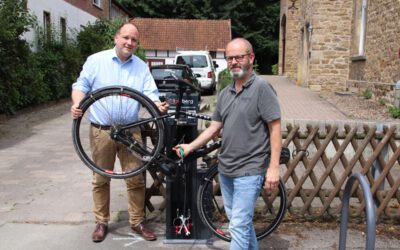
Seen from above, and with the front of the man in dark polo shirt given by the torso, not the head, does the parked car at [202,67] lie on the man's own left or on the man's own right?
on the man's own right

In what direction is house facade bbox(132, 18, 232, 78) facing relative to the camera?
toward the camera

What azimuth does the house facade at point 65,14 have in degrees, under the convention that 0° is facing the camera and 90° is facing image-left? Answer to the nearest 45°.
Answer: approximately 315°

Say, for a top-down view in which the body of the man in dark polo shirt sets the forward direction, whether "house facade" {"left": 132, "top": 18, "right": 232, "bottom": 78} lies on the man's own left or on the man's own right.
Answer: on the man's own right

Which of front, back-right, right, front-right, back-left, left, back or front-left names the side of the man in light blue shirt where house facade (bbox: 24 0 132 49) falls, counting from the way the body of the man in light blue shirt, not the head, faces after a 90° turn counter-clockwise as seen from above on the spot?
left

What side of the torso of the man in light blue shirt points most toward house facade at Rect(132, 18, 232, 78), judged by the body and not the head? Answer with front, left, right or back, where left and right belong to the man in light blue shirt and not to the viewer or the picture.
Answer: back

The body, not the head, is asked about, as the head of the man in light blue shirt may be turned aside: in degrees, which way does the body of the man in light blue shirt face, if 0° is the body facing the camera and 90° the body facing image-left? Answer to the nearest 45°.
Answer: approximately 0°

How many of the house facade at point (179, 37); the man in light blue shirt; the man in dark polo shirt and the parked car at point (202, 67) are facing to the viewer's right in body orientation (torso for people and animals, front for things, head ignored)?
0
